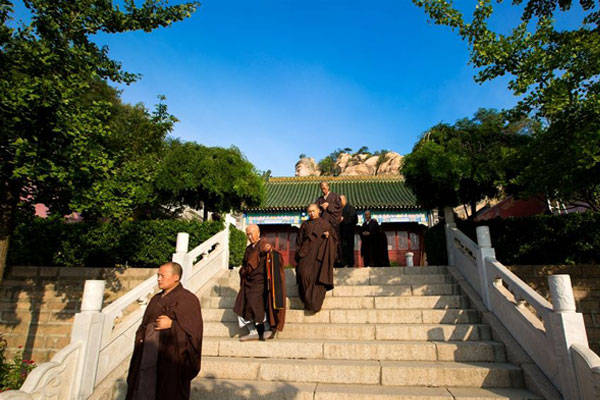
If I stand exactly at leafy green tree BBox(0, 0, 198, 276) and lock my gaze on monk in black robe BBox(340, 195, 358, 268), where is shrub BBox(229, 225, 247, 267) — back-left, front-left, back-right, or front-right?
front-left

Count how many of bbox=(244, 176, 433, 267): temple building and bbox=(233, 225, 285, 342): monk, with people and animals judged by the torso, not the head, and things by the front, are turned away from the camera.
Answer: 0

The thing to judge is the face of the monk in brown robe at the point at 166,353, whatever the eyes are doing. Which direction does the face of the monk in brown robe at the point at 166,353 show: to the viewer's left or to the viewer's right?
to the viewer's left

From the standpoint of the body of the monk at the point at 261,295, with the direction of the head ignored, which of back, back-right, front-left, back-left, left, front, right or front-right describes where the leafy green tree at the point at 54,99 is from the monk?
front-right

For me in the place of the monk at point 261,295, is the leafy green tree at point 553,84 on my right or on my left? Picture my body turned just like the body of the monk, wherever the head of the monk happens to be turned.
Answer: on my left

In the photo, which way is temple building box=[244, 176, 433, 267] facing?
toward the camera

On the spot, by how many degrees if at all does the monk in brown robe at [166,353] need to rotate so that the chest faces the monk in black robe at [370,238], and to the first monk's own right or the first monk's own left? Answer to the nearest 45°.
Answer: approximately 180°

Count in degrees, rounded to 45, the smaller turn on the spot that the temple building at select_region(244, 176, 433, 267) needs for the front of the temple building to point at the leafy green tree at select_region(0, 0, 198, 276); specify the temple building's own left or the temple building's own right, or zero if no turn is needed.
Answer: approximately 45° to the temple building's own right

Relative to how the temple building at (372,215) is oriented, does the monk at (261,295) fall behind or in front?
in front

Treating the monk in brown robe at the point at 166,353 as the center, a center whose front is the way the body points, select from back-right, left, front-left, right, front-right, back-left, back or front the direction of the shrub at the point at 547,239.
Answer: back-left

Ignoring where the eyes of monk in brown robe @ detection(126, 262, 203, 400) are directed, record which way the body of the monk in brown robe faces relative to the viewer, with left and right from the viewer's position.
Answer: facing the viewer and to the left of the viewer

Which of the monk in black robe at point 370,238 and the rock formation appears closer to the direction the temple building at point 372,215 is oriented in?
the monk in black robe

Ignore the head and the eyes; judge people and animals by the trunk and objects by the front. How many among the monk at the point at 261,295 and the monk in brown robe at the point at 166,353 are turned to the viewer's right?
0

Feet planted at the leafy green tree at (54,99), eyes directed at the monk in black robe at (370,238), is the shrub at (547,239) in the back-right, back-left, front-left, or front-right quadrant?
front-right

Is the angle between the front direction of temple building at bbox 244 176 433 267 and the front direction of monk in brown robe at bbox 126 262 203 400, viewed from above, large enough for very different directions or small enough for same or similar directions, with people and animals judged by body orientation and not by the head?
same or similar directions

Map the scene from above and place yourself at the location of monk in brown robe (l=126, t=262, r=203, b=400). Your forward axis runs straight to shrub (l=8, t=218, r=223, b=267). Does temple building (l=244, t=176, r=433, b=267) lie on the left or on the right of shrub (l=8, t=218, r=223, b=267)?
right
